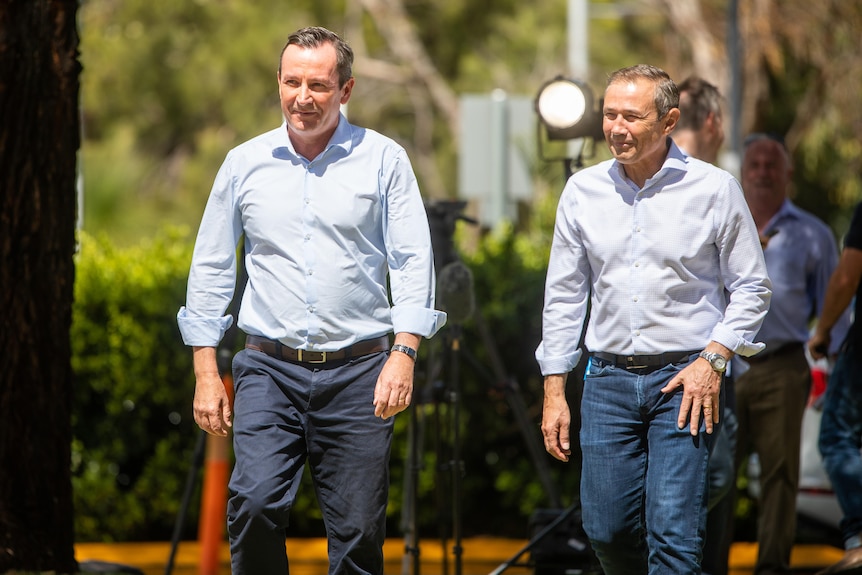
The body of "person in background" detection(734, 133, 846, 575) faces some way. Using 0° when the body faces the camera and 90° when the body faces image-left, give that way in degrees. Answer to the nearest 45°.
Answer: approximately 45°

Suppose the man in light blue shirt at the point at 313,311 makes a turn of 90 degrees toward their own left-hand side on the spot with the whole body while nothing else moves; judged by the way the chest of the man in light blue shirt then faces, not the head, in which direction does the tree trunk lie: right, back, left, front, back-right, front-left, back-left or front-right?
back-left

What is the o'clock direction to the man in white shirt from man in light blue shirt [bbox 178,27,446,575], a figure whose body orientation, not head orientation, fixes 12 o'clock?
The man in white shirt is roughly at 9 o'clock from the man in light blue shirt.

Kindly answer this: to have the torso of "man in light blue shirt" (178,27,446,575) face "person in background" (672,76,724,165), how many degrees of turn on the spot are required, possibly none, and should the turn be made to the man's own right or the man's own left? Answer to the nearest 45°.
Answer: approximately 135° to the man's own left

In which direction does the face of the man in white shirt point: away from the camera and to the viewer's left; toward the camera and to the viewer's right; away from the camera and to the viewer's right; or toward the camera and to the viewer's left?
toward the camera and to the viewer's left

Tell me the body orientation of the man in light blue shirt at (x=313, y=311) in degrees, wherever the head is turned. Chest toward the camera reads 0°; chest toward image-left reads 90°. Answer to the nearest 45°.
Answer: approximately 0°
